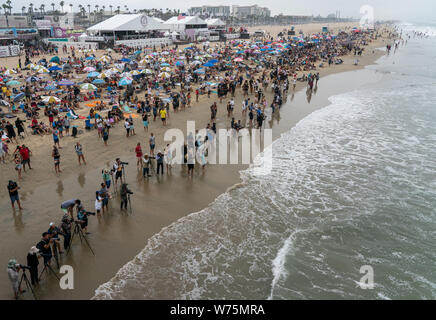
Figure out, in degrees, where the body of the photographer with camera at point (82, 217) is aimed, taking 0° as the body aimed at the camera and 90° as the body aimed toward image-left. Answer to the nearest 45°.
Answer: approximately 270°

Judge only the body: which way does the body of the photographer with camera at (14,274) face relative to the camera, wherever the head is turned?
to the viewer's right

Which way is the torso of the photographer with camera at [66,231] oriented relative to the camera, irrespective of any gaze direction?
to the viewer's right

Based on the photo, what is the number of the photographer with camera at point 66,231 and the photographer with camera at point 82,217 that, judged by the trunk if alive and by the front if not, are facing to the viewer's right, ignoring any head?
2

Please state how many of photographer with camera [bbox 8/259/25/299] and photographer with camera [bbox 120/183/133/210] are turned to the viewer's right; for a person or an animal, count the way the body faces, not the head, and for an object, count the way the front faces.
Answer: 2

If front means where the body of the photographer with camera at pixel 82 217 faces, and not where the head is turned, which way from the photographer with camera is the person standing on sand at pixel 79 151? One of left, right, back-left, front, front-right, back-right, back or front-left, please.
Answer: left

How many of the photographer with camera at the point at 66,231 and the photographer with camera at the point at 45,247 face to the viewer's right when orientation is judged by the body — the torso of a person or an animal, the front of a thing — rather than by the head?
2

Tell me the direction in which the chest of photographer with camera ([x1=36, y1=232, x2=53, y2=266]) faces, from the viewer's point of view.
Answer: to the viewer's right
